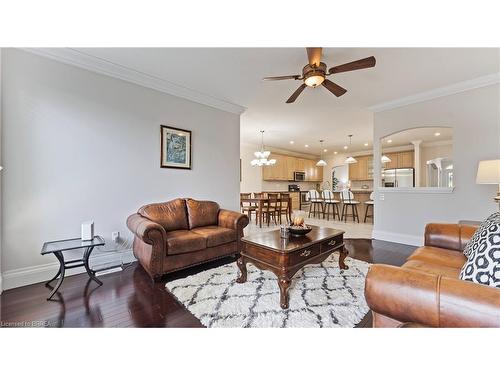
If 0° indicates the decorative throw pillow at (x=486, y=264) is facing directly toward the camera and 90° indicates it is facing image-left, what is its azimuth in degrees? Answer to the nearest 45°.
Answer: approximately 45°

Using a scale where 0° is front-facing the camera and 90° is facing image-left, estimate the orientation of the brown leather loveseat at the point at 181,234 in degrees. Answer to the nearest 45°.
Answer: approximately 315°

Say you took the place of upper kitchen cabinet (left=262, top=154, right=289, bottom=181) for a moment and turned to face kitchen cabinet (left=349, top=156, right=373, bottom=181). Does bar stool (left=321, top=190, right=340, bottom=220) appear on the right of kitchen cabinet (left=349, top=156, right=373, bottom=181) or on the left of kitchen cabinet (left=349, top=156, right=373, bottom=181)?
right

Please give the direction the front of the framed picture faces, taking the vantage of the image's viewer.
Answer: facing the viewer and to the right of the viewer

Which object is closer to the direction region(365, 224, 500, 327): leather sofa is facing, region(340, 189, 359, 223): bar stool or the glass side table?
the glass side table

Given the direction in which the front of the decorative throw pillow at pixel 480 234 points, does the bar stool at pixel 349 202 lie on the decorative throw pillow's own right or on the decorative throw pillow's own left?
on the decorative throw pillow's own right

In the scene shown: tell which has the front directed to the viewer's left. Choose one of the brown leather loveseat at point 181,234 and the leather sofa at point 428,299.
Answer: the leather sofa

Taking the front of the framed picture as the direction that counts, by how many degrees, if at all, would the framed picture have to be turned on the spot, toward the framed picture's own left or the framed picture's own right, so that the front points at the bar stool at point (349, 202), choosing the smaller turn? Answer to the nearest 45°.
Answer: approximately 45° to the framed picture's own left

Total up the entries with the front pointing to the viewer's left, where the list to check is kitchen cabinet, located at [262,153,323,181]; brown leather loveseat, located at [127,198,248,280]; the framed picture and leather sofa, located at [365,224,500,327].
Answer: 1

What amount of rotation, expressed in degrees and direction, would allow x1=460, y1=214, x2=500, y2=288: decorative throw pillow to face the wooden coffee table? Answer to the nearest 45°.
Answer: approximately 45° to its right

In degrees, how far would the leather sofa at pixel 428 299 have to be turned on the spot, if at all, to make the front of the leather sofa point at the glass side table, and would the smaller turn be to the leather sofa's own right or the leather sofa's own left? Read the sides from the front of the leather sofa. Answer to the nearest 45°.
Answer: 0° — it already faces it

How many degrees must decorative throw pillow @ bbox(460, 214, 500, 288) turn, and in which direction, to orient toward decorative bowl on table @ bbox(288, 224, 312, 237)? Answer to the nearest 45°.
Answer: approximately 45° to its right

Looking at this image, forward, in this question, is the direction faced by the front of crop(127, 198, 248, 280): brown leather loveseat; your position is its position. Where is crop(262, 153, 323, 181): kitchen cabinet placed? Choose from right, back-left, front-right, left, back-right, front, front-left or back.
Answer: left

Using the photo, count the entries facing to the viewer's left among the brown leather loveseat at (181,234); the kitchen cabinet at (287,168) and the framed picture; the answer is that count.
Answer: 0
